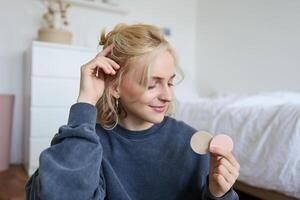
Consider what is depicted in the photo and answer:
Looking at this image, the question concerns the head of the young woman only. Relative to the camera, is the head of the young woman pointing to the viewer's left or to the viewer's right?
to the viewer's right

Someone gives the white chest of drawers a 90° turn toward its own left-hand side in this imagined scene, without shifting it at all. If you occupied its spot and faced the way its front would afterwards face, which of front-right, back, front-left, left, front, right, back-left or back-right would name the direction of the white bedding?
front-right

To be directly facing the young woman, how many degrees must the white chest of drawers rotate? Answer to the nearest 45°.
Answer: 0° — it already faces them

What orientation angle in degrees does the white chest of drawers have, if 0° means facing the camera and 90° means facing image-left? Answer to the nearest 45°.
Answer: approximately 0°

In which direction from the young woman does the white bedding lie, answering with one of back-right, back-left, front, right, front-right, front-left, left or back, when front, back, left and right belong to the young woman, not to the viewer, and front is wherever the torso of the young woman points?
left

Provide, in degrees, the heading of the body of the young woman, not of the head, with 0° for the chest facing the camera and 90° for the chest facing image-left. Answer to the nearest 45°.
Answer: approximately 315°

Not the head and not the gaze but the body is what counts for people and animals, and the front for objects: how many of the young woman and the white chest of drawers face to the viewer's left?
0
